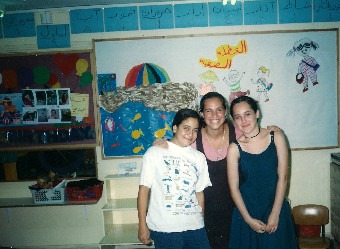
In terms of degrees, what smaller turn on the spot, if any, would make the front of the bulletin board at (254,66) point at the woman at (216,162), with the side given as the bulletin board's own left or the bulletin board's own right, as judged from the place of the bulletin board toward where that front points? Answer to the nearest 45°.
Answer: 0° — it already faces them

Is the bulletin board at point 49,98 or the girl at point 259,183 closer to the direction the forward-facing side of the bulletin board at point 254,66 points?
the girl

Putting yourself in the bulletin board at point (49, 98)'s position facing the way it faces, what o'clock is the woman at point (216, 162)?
The woman is roughly at 11 o'clock from the bulletin board.

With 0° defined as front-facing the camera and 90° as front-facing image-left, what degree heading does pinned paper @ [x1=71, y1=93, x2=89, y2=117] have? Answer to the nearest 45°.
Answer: approximately 0°

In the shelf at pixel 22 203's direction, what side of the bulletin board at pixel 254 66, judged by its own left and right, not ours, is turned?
right

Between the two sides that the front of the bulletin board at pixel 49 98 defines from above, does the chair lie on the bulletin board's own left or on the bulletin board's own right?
on the bulletin board's own left

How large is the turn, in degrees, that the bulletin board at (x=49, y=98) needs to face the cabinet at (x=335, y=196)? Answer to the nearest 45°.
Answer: approximately 45° to its left
